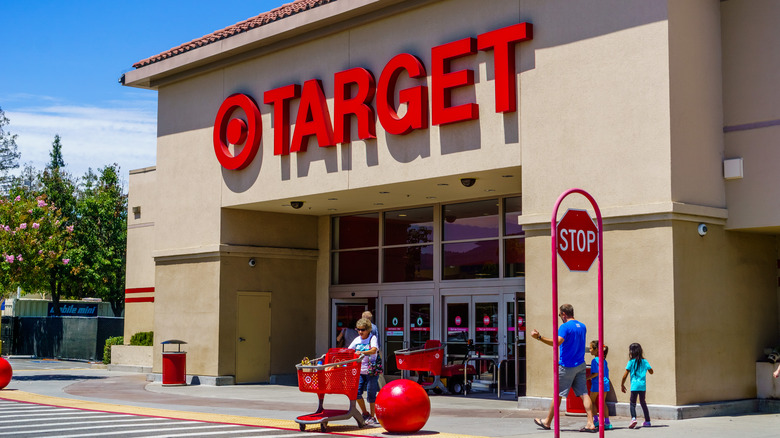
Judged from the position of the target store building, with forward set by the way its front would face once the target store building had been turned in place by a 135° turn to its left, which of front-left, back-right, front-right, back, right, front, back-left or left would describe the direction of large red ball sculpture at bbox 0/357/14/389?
back

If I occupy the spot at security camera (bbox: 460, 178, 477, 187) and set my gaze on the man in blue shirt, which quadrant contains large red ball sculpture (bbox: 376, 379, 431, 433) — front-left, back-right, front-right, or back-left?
front-right

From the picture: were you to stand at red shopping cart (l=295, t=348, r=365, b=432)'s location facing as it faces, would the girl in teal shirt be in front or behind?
behind

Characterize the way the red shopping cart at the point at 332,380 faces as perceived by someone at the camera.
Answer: facing the viewer and to the left of the viewer

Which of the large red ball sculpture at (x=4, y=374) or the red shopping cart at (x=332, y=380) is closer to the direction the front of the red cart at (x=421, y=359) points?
the large red ball sculpture

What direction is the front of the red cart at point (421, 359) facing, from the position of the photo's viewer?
facing to the left of the viewer

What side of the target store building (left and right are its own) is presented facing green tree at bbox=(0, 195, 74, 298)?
right

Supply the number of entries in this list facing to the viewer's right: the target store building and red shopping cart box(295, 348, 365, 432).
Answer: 0

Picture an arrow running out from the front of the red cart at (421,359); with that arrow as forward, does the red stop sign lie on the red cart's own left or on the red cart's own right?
on the red cart's own left

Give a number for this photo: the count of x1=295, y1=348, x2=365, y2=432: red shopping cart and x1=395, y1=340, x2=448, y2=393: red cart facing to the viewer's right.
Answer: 0
